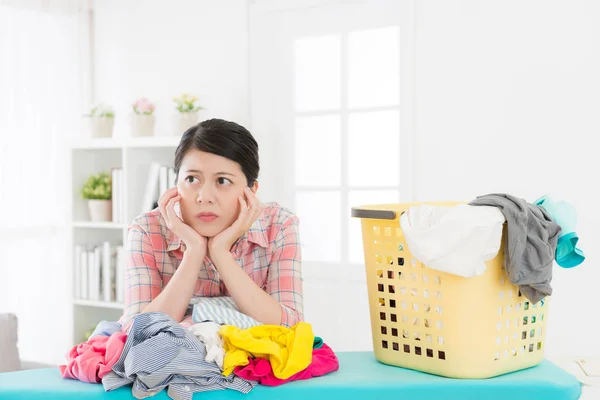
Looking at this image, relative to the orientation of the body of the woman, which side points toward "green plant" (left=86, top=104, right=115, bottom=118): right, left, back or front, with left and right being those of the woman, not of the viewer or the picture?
back

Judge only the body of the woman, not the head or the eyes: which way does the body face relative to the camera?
toward the camera

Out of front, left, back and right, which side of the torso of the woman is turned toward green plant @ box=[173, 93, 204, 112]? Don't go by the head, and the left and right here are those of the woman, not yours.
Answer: back

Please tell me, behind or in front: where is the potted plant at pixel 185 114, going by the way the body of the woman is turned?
behind

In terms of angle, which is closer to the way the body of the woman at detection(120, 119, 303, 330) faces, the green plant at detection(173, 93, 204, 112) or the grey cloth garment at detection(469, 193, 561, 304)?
the grey cloth garment

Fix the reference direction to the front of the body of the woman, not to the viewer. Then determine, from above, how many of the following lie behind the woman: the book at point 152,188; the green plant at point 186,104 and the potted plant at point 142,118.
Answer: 3

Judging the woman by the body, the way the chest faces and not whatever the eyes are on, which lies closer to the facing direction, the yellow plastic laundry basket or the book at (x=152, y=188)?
the yellow plastic laundry basket

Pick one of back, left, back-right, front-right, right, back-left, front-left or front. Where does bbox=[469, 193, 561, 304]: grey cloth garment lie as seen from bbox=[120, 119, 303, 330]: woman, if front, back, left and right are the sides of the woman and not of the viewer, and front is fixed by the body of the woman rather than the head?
front-left

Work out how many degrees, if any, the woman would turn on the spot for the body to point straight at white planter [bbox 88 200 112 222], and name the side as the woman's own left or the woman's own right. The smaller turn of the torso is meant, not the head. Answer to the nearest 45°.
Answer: approximately 180°

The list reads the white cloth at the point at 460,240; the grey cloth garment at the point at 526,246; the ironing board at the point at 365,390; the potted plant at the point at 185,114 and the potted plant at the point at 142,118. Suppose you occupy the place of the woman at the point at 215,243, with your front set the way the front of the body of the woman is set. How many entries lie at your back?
2

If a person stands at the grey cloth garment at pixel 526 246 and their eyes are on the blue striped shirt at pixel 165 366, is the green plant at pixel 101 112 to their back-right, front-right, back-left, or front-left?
front-right

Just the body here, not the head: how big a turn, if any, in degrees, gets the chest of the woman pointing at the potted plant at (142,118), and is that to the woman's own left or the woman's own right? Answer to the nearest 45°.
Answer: approximately 180°

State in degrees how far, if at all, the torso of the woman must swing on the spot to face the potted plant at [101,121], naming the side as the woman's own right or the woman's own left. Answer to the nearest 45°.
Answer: approximately 180°

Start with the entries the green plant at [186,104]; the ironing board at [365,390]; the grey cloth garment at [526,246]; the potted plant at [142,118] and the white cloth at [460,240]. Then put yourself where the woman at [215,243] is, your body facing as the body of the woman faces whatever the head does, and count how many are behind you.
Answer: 2
